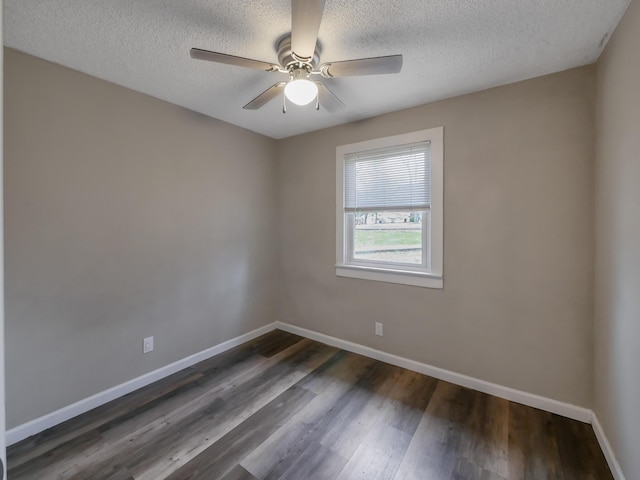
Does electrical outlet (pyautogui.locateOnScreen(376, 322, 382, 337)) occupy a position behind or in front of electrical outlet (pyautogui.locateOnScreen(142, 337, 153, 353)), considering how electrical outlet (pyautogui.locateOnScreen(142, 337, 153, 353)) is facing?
in front

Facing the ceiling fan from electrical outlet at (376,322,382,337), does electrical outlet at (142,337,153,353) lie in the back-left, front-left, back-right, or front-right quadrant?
front-right

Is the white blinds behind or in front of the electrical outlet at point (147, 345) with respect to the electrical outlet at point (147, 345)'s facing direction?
in front

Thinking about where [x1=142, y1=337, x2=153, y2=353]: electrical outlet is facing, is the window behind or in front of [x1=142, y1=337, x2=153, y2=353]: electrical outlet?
in front

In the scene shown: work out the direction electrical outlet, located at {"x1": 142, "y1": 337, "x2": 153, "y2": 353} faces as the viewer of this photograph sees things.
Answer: facing the viewer and to the right of the viewer
